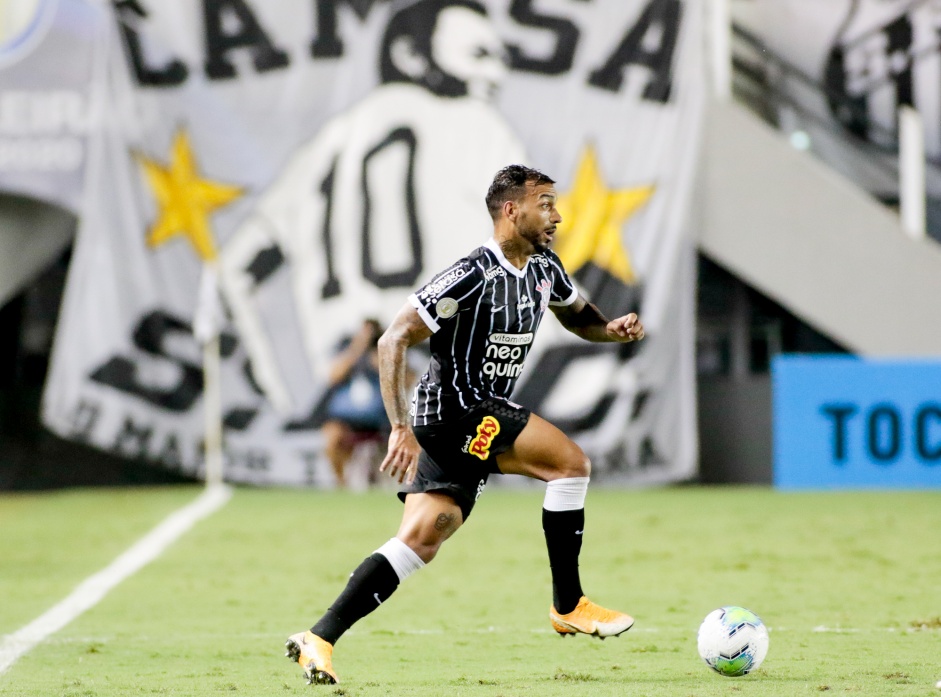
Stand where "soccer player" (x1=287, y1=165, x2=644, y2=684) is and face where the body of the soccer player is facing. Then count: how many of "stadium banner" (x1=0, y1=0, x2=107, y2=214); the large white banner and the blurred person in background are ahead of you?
0

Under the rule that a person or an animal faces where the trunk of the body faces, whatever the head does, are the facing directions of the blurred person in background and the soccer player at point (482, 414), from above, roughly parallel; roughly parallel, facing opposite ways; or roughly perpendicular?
roughly perpendicular

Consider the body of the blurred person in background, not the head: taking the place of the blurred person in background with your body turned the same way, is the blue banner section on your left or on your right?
on your left

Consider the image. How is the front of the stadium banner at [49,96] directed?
toward the camera

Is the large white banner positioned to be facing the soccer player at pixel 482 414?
yes

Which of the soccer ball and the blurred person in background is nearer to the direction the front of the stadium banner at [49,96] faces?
the soccer ball

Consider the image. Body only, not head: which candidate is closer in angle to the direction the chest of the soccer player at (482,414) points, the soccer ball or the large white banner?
the soccer ball

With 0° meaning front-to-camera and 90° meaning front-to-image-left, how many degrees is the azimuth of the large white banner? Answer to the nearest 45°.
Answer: approximately 0°

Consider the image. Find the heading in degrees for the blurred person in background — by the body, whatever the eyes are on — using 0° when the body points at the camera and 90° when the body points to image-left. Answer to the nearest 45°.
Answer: approximately 45°

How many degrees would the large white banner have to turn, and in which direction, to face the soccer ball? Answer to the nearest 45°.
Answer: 0° — it already faces it

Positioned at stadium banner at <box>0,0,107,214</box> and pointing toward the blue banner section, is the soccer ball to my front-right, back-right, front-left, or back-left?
front-right

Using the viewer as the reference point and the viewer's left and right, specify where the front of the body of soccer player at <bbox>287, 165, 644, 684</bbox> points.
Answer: facing the viewer and to the right of the viewer

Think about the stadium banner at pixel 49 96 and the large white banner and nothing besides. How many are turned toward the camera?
2

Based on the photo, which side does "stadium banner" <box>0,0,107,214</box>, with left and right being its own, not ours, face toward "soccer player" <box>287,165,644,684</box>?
front

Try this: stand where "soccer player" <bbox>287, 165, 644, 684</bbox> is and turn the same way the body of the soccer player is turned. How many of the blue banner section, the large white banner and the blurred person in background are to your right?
0
